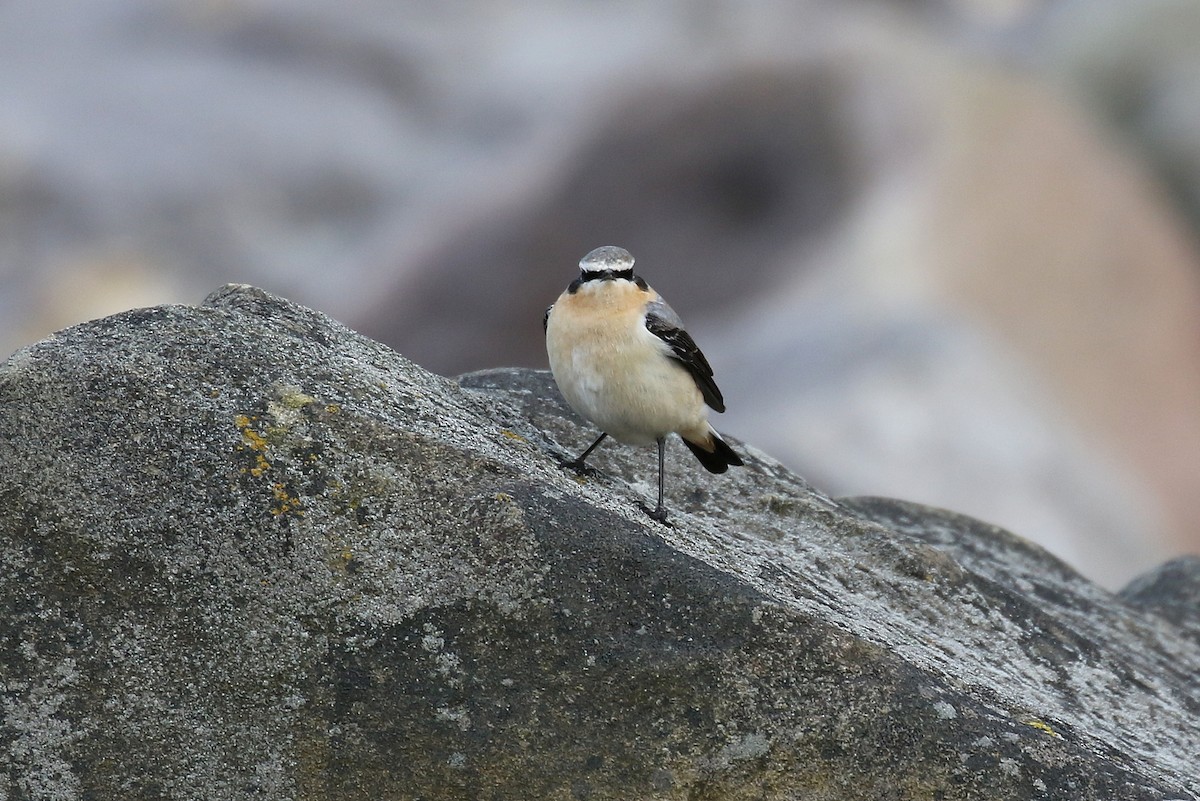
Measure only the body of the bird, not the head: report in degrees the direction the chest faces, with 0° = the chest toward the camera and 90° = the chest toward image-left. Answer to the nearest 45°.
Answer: approximately 45°

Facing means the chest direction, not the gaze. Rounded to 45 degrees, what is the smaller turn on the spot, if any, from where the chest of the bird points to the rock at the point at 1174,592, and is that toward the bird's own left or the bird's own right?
approximately 180°
